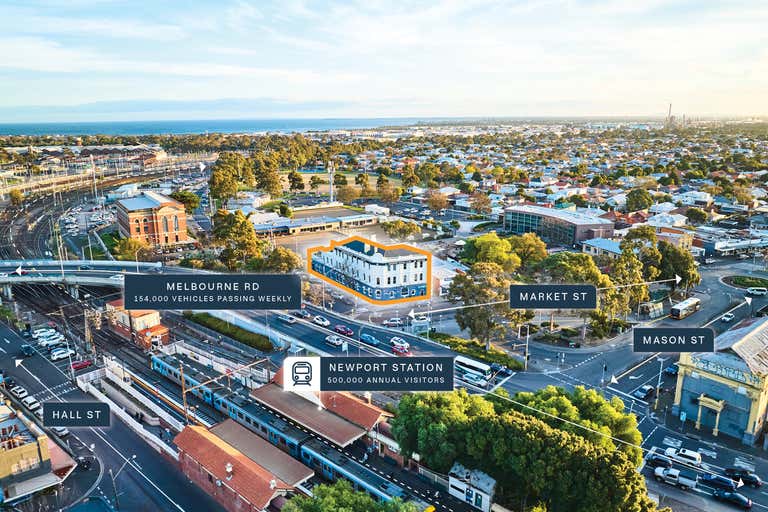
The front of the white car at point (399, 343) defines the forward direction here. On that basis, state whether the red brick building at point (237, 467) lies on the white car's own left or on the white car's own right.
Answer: on the white car's own right

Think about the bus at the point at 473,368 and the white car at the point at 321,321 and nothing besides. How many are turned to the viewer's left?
0

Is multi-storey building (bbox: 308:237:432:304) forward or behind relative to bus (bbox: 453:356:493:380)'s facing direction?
behind

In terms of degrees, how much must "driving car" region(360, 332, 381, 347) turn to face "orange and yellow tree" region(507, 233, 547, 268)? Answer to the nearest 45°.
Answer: approximately 90° to its left

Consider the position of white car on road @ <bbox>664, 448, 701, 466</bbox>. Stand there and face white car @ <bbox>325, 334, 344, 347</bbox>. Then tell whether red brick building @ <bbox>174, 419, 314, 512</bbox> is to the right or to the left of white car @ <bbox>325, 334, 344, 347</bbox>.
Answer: left

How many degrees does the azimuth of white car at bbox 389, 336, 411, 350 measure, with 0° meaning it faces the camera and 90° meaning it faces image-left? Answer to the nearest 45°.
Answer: approximately 315°

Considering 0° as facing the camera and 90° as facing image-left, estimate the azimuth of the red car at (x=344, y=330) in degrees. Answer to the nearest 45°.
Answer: approximately 315°

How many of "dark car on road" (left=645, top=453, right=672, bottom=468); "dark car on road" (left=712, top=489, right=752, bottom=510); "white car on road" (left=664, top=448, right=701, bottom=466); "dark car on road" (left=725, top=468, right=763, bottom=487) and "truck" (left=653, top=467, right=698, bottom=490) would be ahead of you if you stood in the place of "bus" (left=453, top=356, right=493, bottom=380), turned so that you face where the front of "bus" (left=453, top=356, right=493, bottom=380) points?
5

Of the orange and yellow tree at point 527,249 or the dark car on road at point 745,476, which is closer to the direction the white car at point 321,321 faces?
the dark car on road

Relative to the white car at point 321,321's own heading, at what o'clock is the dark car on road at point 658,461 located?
The dark car on road is roughly at 12 o'clock from the white car.
